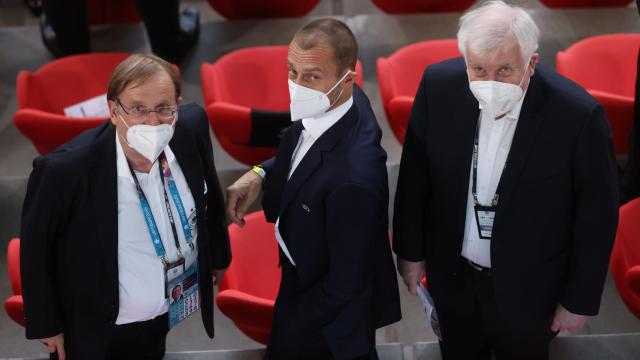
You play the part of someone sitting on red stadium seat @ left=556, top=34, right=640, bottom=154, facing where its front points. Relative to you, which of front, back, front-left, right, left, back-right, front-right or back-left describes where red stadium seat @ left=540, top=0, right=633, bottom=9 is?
back

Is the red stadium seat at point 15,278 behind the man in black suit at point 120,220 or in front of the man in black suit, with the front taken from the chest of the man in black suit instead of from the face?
behind

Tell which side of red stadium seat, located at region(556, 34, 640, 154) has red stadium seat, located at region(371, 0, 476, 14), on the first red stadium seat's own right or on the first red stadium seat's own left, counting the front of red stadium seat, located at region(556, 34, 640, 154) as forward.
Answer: on the first red stadium seat's own right

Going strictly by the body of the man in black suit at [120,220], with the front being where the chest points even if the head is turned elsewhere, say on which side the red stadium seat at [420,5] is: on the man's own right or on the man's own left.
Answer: on the man's own left

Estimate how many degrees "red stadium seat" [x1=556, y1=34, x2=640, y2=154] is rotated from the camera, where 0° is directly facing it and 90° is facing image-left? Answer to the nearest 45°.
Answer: approximately 0°

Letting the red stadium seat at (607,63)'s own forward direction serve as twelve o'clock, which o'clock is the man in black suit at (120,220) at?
The man in black suit is roughly at 1 o'clock from the red stadium seat.

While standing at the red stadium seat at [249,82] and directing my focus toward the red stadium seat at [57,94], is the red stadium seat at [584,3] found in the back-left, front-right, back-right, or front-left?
back-right

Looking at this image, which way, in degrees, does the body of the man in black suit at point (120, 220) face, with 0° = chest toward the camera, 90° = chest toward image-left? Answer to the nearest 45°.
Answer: approximately 315°

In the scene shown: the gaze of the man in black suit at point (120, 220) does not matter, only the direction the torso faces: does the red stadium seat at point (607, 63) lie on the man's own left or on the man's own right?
on the man's own left

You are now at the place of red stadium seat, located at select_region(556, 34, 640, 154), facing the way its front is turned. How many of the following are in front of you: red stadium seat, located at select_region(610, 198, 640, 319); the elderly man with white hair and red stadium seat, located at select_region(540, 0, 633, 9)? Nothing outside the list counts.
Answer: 2
